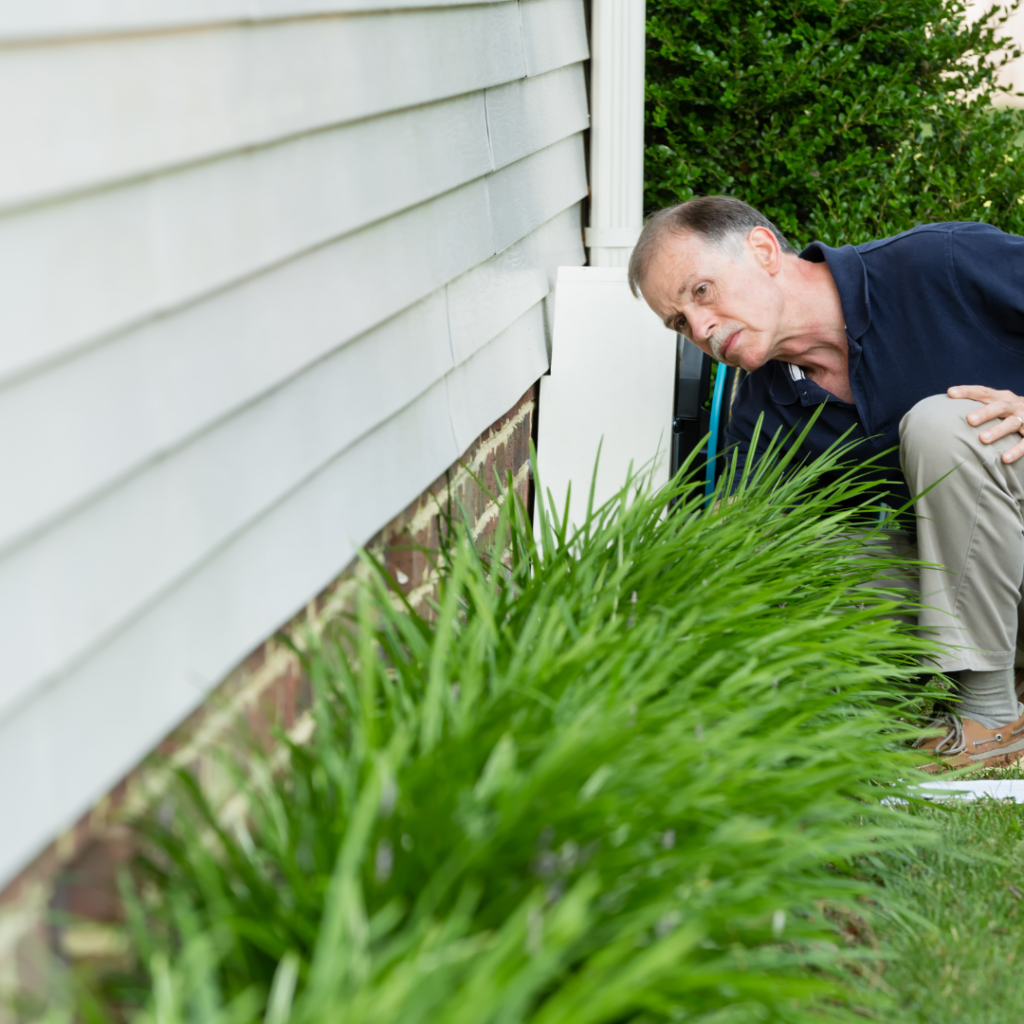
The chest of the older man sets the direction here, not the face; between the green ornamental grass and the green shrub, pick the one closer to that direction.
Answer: the green ornamental grass

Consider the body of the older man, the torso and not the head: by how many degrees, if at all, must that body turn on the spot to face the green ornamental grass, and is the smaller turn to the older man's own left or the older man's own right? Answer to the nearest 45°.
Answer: approximately 45° to the older man's own left

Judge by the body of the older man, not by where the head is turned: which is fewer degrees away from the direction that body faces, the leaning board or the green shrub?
the leaning board

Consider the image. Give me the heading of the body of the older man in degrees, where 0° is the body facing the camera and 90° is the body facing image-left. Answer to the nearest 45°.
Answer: approximately 45°

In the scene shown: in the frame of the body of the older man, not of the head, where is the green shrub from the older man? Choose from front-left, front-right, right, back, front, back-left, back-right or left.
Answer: back-right

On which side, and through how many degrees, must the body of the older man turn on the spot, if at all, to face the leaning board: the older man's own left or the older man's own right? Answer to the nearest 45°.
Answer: approximately 45° to the older man's own right

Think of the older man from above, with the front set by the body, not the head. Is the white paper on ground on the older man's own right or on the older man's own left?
on the older man's own left
